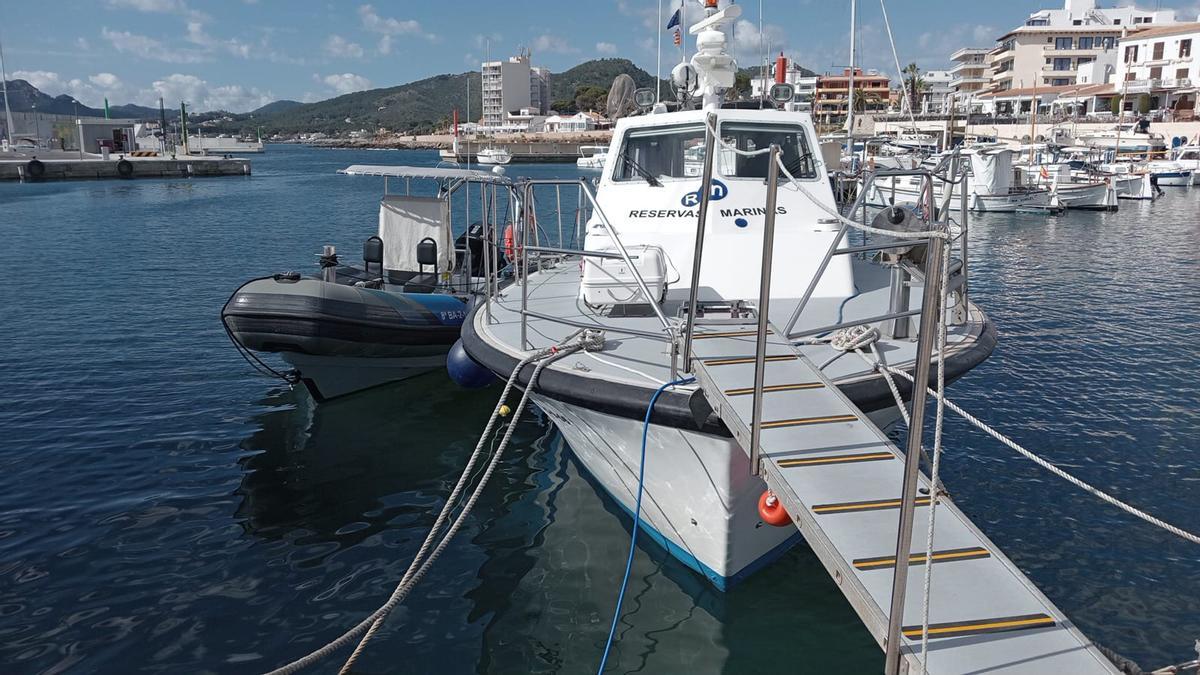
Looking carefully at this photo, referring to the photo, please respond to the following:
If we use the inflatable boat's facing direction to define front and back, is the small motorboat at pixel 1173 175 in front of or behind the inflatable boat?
behind

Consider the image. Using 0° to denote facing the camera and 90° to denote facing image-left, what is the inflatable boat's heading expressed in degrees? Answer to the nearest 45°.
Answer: approximately 45°

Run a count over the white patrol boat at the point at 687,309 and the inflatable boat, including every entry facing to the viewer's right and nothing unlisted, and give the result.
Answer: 0

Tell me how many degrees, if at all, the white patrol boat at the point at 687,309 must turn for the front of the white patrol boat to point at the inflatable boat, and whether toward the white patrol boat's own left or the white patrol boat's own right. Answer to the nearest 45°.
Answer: approximately 135° to the white patrol boat's own right

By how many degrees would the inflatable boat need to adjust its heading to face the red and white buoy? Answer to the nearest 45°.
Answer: approximately 45° to its left

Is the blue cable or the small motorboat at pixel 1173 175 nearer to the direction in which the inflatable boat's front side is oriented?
the blue cable

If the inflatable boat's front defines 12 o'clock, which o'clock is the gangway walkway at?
The gangway walkway is roughly at 10 o'clock from the inflatable boat.

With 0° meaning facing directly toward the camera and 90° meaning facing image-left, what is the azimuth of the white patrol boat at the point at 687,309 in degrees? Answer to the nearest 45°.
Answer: approximately 0°
